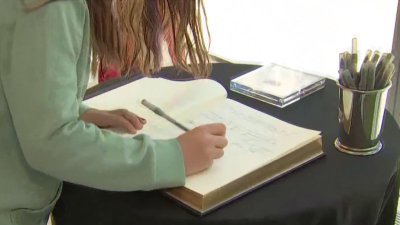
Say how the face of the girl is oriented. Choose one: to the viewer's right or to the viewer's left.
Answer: to the viewer's right

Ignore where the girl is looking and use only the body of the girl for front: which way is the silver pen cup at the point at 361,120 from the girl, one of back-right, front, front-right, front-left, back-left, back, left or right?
front

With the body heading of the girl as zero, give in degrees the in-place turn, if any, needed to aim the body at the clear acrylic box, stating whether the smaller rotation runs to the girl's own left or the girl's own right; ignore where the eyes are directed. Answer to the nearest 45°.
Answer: approximately 45° to the girl's own left

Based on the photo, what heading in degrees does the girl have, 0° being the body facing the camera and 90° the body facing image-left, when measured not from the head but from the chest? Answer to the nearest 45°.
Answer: approximately 270°

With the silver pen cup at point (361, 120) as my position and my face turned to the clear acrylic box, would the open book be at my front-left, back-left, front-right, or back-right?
front-left
